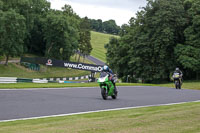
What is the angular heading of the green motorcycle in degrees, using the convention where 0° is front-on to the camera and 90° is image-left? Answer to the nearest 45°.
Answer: approximately 45°

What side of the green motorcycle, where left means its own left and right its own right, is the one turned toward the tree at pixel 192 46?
back
